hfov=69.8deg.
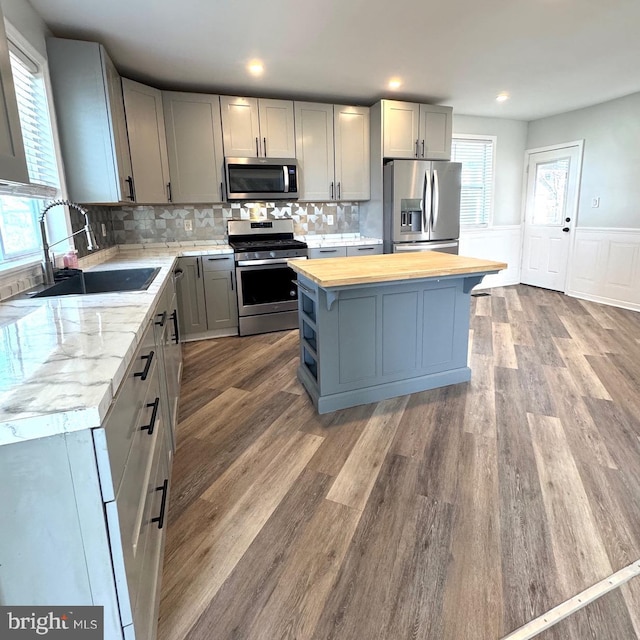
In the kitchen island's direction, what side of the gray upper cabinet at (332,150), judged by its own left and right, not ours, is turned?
front

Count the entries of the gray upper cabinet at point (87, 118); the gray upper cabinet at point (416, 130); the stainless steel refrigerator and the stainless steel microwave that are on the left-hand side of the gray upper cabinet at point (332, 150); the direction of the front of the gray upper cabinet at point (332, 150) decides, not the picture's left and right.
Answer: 2

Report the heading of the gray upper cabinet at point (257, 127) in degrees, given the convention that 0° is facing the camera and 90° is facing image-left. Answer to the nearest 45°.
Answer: approximately 0°

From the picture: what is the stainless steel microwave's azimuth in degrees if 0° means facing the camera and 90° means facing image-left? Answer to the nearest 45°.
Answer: approximately 0°

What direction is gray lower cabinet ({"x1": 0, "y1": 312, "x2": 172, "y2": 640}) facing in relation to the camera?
to the viewer's right

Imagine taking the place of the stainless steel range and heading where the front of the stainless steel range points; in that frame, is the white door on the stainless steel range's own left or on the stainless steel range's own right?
on the stainless steel range's own left

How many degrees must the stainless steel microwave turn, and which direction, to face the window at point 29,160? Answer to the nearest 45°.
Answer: approximately 45° to its right

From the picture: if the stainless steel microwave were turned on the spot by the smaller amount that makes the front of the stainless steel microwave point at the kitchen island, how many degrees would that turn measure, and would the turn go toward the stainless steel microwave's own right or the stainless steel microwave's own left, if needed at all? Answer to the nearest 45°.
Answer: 0° — it already faces it
